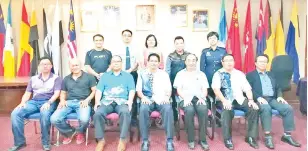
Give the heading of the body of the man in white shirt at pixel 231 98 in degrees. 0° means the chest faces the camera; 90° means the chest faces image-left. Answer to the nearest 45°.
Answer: approximately 0°

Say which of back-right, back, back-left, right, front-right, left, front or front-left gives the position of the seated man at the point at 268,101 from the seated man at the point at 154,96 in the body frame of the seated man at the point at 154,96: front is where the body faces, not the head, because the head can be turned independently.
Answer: left

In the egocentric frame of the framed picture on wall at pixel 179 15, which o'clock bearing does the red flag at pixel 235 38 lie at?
The red flag is roughly at 9 o'clock from the framed picture on wall.

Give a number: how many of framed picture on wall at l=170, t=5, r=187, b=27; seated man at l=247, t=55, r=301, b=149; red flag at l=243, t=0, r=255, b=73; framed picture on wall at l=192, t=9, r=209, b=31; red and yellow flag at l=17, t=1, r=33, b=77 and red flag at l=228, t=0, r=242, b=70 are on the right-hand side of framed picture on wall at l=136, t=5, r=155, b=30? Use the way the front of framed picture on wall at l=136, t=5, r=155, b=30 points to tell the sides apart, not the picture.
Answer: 1

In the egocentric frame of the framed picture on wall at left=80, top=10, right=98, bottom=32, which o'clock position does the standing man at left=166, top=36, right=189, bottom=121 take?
The standing man is roughly at 11 o'clock from the framed picture on wall.

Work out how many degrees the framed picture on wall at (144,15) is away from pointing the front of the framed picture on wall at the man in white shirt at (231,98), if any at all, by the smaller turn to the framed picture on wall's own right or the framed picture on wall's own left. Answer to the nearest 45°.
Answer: approximately 45° to the framed picture on wall's own left

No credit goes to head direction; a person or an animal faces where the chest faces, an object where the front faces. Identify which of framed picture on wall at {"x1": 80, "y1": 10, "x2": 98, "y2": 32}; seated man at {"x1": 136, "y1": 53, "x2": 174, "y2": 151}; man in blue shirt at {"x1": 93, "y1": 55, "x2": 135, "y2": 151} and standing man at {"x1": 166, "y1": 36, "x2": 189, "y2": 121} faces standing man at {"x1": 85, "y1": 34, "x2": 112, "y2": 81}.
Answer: the framed picture on wall

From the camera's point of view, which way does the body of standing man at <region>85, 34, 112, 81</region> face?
toward the camera

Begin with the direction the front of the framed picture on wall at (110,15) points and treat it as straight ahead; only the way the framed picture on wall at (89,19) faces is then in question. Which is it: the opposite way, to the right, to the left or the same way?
the same way

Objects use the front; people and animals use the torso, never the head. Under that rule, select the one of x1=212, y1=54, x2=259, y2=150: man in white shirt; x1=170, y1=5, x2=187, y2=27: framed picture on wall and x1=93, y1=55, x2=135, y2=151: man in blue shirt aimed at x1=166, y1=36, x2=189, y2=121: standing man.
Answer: the framed picture on wall

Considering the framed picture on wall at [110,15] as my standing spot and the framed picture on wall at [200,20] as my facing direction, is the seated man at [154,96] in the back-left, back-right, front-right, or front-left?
front-right

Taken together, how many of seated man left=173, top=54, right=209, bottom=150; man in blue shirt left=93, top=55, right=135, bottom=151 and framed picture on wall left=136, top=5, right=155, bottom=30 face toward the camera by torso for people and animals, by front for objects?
3

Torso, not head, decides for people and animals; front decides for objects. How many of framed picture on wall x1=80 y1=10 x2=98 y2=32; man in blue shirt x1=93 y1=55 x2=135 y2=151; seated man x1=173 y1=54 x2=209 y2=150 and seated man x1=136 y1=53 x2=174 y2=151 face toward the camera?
4

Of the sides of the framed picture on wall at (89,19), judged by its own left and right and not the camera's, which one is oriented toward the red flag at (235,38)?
left

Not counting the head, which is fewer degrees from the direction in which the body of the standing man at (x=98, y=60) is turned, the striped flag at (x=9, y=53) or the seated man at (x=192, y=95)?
the seated man

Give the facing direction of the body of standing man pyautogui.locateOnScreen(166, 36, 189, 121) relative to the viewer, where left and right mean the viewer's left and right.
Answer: facing the viewer

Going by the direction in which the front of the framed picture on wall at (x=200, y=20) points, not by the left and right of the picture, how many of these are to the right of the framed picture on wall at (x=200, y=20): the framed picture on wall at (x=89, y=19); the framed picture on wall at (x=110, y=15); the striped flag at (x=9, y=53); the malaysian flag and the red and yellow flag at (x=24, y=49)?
5

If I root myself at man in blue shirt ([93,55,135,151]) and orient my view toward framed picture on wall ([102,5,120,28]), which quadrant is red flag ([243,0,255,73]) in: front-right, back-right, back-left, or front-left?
front-right

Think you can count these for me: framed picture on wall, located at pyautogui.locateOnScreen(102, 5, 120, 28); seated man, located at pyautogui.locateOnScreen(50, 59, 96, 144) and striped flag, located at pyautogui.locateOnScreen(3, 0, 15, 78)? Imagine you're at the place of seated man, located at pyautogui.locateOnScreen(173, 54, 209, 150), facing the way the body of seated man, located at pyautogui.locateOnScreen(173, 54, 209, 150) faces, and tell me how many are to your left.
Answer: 0

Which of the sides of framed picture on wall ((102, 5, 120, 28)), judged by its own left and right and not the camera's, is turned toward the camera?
front
